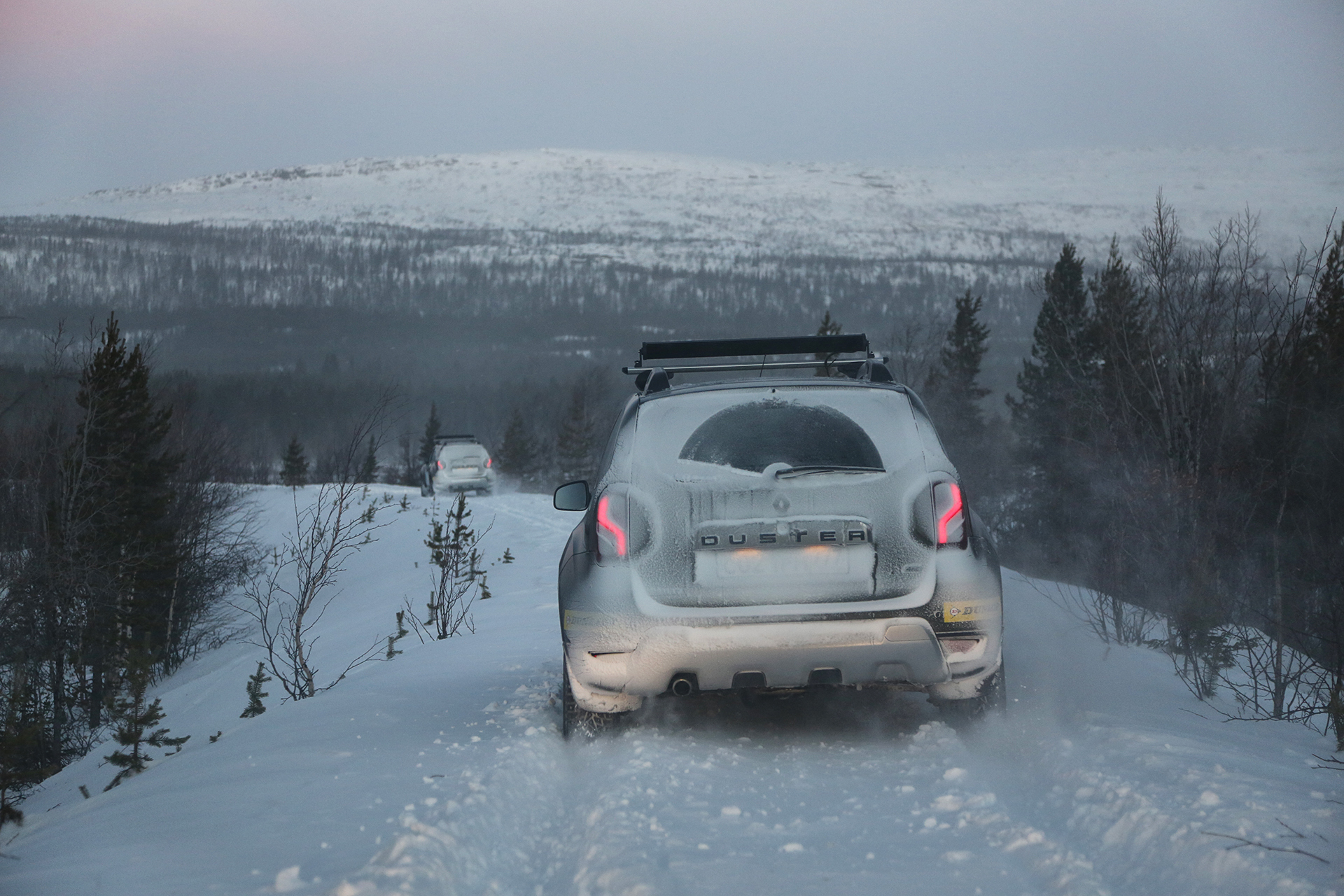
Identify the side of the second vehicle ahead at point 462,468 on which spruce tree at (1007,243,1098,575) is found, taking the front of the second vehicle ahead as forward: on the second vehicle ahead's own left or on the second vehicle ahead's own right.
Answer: on the second vehicle ahead's own right

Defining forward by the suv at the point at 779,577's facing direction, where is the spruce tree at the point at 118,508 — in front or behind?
in front

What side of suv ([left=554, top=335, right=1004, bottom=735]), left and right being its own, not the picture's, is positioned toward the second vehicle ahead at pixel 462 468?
front

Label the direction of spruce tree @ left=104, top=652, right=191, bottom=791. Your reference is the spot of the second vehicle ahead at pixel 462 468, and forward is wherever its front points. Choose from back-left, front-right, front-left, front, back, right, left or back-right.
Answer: back

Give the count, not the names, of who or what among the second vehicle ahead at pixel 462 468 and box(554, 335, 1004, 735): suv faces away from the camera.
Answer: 2

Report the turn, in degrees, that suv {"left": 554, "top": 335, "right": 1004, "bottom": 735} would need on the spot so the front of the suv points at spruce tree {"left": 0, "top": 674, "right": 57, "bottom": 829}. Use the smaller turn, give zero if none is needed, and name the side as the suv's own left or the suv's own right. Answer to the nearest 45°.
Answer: approximately 90° to the suv's own left

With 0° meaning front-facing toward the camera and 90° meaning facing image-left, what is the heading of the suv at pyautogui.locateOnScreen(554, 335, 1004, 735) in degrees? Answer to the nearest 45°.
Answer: approximately 180°

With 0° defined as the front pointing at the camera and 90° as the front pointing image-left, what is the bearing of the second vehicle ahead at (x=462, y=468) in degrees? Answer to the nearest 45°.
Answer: approximately 180°

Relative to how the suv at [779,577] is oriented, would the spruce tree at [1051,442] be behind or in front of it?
in front

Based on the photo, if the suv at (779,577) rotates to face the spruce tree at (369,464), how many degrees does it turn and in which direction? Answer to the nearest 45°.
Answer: approximately 45° to its left

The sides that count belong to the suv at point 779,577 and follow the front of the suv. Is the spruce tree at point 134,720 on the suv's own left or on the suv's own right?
on the suv's own left

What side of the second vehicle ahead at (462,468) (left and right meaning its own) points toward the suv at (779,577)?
back
